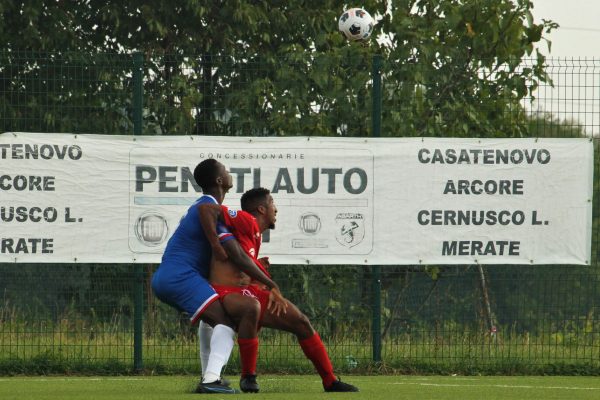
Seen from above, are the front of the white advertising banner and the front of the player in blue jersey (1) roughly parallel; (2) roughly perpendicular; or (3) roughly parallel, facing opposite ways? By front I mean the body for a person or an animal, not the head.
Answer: roughly perpendicular

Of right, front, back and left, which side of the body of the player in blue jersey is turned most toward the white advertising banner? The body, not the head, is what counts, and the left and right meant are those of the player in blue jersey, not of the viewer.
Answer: left

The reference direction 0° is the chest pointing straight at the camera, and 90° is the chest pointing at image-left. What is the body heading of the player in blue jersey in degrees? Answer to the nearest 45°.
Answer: approximately 270°

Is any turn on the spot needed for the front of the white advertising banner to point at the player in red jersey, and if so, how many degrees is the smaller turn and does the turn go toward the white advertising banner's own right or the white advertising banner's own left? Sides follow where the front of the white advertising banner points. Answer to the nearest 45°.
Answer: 0° — it already faces them

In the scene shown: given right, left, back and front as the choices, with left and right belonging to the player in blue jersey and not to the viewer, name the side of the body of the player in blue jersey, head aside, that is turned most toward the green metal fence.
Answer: left

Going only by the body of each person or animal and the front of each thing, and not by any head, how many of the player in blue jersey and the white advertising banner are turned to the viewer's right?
1

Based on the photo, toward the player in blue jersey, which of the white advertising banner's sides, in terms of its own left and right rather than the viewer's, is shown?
front
